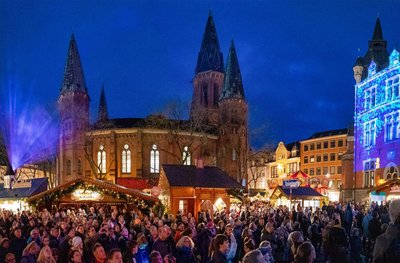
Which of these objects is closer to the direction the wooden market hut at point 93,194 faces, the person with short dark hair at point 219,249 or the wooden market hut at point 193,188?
the person with short dark hair

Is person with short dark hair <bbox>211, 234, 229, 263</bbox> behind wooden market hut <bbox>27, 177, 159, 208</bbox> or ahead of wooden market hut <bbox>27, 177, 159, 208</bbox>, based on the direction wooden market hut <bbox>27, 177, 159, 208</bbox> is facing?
ahead

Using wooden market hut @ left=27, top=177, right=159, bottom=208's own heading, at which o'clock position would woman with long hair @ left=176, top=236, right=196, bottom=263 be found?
The woman with long hair is roughly at 12 o'clock from the wooden market hut.

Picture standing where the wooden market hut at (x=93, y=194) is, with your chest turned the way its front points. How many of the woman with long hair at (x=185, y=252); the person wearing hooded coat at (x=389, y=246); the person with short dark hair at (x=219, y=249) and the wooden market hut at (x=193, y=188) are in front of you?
3

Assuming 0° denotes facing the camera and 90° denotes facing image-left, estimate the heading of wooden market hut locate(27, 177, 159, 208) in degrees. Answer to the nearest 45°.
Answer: approximately 0°

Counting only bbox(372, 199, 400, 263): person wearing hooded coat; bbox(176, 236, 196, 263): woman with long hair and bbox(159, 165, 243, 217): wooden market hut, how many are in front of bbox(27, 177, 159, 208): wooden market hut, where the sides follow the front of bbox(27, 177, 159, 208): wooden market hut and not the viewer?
2

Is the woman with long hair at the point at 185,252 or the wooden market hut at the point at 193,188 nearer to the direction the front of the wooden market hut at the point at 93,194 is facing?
the woman with long hair

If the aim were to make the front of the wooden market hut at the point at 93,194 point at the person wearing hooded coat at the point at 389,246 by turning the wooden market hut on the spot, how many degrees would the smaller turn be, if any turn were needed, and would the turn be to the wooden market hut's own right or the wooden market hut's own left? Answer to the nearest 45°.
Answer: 0° — it already faces them
